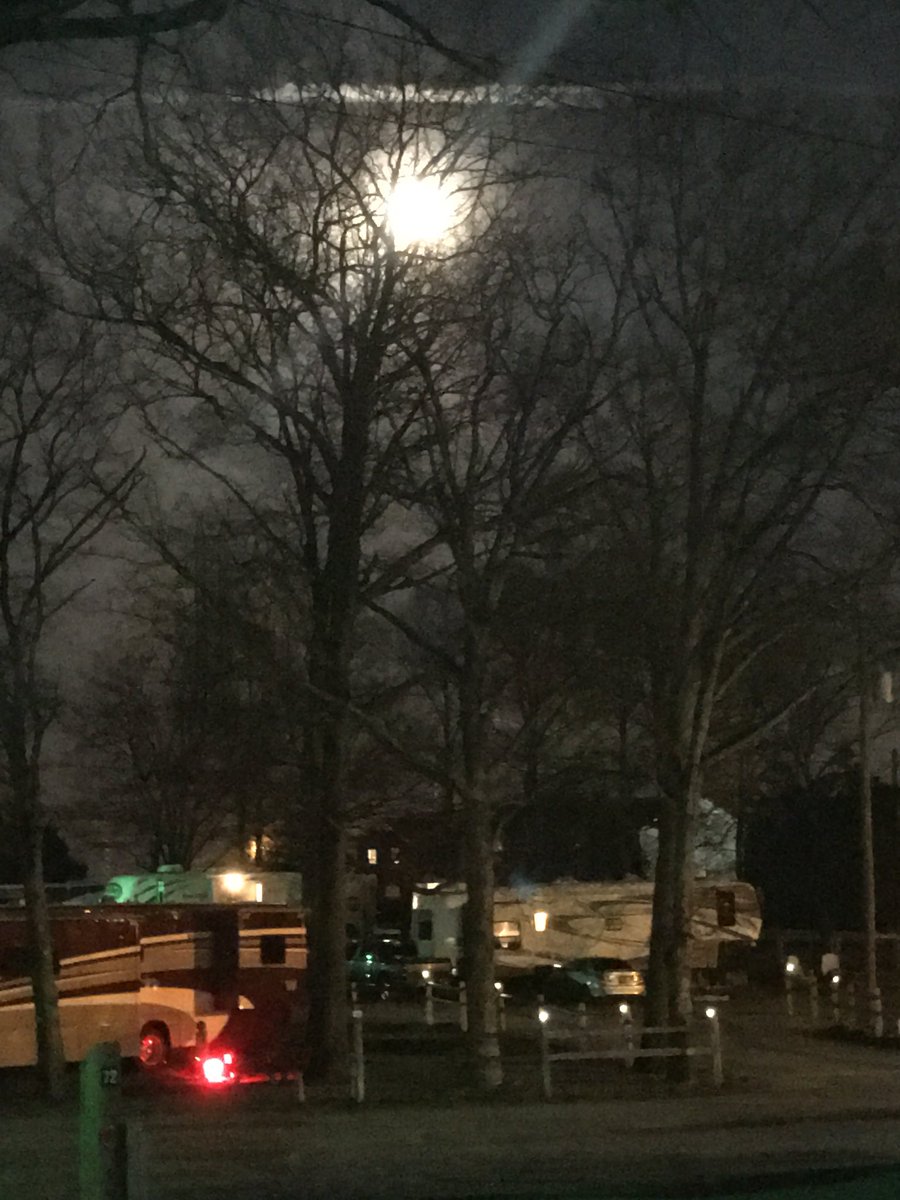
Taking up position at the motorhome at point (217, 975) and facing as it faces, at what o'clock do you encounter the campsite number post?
The campsite number post is roughly at 9 o'clock from the motorhome.

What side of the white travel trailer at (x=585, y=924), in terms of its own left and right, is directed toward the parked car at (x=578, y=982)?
right

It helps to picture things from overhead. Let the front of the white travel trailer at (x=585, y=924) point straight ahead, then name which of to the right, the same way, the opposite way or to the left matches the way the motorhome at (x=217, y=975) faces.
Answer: the opposite way

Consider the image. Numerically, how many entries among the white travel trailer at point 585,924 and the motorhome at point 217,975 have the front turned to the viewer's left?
1

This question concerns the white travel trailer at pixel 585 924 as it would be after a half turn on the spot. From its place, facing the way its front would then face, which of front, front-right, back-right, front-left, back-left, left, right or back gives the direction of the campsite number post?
left

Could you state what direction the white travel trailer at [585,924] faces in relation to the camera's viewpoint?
facing to the right of the viewer

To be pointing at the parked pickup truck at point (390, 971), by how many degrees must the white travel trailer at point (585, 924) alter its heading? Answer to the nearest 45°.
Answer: approximately 180°

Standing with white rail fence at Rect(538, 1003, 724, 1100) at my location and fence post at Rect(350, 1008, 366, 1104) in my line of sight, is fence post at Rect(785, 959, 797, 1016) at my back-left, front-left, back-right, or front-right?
back-right

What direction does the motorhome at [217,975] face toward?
to the viewer's left

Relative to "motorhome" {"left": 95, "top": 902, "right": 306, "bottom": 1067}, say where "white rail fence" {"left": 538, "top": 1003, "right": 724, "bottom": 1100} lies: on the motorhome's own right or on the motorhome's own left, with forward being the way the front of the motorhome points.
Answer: on the motorhome's own left
